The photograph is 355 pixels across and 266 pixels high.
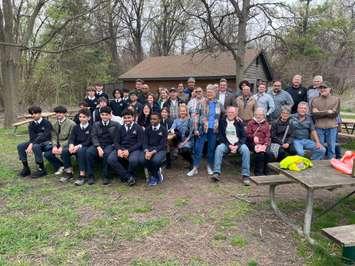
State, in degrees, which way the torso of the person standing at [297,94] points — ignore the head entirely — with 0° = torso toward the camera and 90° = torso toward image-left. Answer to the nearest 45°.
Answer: approximately 0°

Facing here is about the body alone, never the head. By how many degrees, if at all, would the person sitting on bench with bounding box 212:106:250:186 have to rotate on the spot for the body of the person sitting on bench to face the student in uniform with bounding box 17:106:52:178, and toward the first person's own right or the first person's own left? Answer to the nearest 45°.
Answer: approximately 90° to the first person's own right

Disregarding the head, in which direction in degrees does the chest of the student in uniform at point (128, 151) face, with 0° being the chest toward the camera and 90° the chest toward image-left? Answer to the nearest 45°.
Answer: approximately 0°

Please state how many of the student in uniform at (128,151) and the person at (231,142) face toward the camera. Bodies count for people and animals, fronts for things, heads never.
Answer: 2

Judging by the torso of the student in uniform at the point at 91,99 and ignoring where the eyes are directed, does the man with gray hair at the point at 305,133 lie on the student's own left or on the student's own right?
on the student's own left

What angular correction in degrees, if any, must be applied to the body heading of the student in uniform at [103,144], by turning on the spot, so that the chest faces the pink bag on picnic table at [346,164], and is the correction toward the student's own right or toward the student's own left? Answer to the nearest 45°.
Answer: approximately 45° to the student's own left

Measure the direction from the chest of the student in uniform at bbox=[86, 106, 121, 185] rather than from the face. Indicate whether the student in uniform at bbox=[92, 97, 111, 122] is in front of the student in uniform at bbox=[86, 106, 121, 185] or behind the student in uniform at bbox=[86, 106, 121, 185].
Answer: behind

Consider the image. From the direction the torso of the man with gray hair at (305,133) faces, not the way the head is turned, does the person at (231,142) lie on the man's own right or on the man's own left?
on the man's own right
